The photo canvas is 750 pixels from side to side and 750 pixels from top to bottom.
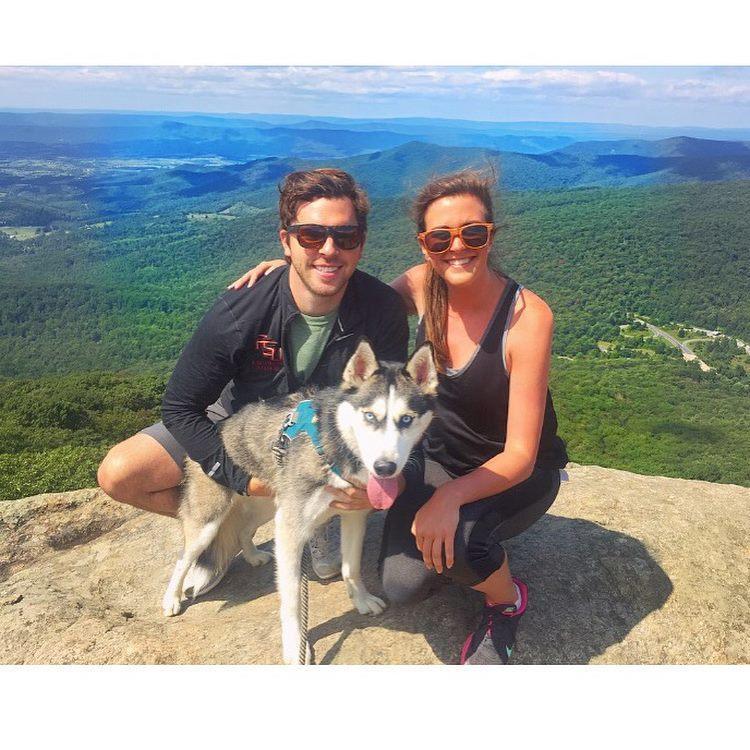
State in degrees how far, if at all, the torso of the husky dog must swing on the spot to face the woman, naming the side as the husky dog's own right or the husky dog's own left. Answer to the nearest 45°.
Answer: approximately 45° to the husky dog's own left

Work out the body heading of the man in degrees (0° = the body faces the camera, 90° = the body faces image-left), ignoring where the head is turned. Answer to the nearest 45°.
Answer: approximately 0°

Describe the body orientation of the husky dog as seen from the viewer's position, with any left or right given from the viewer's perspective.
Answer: facing the viewer and to the right of the viewer

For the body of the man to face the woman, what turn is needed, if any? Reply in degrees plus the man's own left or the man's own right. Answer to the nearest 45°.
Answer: approximately 45° to the man's own left
